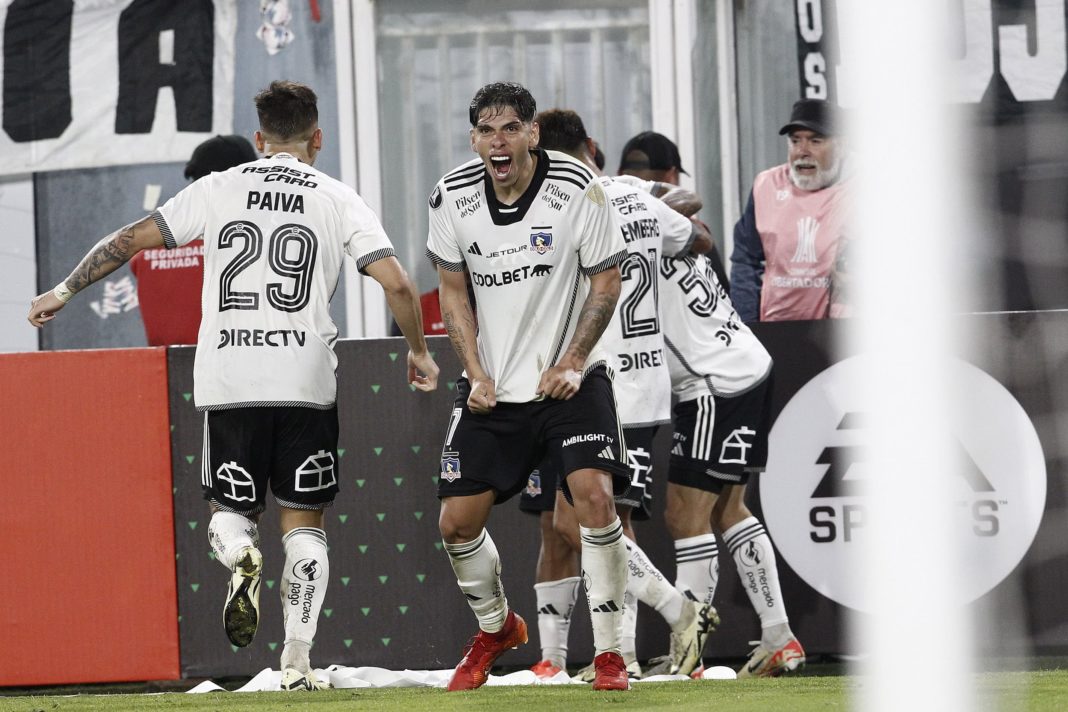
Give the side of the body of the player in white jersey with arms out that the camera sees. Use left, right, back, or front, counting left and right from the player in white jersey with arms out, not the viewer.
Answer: back

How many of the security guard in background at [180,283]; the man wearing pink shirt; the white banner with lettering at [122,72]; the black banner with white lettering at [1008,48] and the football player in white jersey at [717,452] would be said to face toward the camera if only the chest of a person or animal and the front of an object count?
3

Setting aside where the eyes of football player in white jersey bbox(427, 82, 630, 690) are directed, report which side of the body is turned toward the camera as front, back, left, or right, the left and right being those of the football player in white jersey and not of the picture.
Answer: front

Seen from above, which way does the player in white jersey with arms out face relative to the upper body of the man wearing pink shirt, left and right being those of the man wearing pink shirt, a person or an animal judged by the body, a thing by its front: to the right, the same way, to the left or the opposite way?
the opposite way

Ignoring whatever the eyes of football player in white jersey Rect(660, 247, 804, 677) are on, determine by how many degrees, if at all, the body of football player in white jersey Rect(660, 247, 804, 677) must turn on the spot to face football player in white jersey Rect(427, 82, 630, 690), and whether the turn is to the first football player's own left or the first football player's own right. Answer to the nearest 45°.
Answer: approximately 90° to the first football player's own left

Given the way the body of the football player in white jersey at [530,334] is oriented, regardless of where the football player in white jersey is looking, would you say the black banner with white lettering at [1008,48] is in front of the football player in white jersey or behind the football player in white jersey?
behind

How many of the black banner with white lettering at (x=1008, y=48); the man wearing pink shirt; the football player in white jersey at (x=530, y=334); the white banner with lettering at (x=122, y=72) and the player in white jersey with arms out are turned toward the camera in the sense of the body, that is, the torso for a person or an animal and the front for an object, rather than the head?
4

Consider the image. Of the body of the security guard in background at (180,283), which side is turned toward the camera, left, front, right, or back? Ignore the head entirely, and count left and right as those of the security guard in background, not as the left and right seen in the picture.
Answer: back

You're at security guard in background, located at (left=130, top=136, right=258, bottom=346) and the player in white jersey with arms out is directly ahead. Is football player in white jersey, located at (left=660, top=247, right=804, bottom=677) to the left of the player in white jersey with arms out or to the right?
left

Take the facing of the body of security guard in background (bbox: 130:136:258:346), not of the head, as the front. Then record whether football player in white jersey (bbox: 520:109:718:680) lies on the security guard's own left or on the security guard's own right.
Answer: on the security guard's own right

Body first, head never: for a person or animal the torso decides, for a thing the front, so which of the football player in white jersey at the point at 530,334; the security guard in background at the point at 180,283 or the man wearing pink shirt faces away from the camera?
the security guard in background

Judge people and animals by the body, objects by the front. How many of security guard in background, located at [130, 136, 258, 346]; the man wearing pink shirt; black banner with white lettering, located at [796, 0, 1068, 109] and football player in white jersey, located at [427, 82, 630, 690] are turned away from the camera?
1

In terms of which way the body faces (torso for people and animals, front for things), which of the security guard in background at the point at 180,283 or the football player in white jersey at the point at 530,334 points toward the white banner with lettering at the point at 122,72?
the security guard in background

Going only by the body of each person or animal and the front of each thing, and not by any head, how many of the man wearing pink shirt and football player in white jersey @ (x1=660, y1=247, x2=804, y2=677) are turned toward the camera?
1

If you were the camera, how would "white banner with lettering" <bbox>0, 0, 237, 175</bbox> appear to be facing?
facing the viewer
